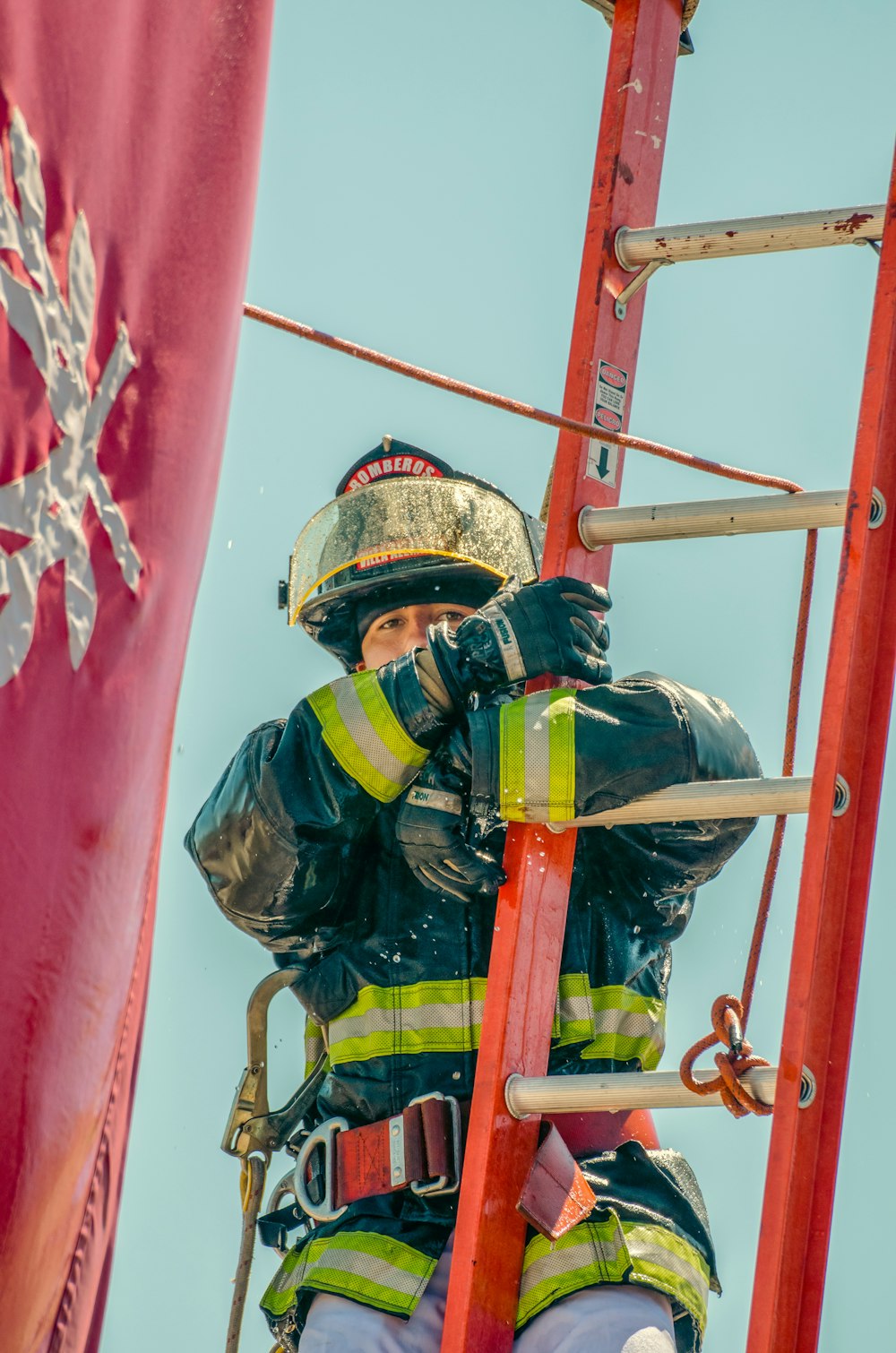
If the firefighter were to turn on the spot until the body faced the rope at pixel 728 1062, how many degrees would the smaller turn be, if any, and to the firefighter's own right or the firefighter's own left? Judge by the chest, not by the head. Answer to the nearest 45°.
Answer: approximately 45° to the firefighter's own left

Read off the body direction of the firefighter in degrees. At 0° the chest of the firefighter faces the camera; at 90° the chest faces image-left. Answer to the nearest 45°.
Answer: approximately 0°
